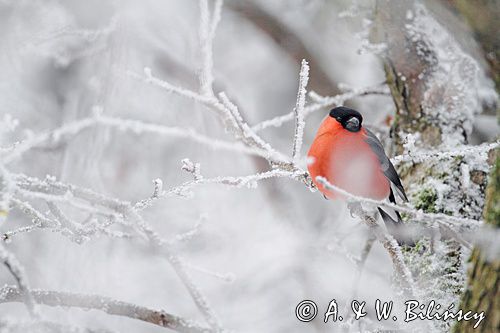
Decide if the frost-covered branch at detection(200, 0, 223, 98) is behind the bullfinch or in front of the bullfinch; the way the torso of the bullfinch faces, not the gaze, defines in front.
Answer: in front

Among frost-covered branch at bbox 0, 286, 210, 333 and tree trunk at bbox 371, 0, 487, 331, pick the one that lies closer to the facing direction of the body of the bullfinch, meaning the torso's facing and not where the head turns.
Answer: the frost-covered branch

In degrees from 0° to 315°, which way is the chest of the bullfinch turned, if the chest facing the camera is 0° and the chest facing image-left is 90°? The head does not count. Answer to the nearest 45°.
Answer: approximately 45°

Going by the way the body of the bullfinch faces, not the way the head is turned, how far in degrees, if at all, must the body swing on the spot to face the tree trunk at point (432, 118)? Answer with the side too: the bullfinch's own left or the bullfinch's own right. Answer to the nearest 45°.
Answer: approximately 180°

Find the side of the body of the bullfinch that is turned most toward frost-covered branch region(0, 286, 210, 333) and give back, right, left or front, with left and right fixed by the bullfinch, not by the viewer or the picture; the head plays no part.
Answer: front

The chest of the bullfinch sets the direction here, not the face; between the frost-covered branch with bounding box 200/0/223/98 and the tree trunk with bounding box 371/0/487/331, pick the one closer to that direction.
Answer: the frost-covered branch
